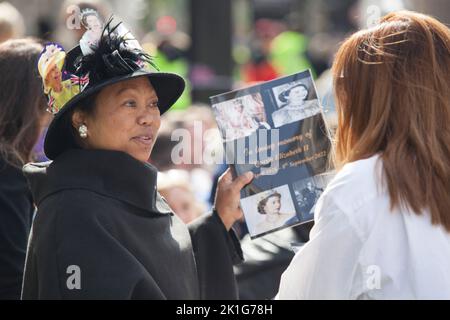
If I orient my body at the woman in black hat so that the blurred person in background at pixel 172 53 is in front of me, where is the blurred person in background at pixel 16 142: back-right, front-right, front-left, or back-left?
front-left

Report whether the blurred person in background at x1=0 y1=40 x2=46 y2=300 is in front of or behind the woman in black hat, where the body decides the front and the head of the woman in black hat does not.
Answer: behind

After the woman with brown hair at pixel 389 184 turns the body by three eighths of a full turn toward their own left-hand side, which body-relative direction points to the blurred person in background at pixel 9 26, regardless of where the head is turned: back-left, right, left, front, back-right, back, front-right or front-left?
back-right

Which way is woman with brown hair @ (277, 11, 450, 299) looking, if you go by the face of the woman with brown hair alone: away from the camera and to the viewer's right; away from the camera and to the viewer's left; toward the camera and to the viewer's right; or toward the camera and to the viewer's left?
away from the camera and to the viewer's left

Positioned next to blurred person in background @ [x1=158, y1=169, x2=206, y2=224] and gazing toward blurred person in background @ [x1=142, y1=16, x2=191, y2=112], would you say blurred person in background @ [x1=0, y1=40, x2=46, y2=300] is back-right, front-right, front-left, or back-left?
back-left

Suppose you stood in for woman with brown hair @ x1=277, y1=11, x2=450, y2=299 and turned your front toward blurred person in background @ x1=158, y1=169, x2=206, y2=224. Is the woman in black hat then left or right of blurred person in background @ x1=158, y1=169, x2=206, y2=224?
left

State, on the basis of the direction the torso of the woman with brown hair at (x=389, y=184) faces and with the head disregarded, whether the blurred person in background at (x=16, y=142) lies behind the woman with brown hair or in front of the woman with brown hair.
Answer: in front

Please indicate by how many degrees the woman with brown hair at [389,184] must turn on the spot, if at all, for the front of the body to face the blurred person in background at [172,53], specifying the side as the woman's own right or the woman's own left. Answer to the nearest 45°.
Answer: approximately 45° to the woman's own right

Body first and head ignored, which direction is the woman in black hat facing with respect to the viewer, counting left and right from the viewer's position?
facing the viewer and to the right of the viewer

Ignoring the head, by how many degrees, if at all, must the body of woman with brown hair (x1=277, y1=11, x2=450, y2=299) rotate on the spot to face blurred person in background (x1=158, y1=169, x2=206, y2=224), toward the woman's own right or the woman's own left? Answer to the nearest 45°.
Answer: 0° — they already face them

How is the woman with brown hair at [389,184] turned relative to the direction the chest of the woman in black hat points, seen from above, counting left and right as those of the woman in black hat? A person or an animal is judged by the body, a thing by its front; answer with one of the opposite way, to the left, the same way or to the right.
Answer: the opposite way

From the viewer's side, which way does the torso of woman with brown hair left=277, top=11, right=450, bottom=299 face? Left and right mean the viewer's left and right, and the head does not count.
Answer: facing away from the viewer and to the left of the viewer
